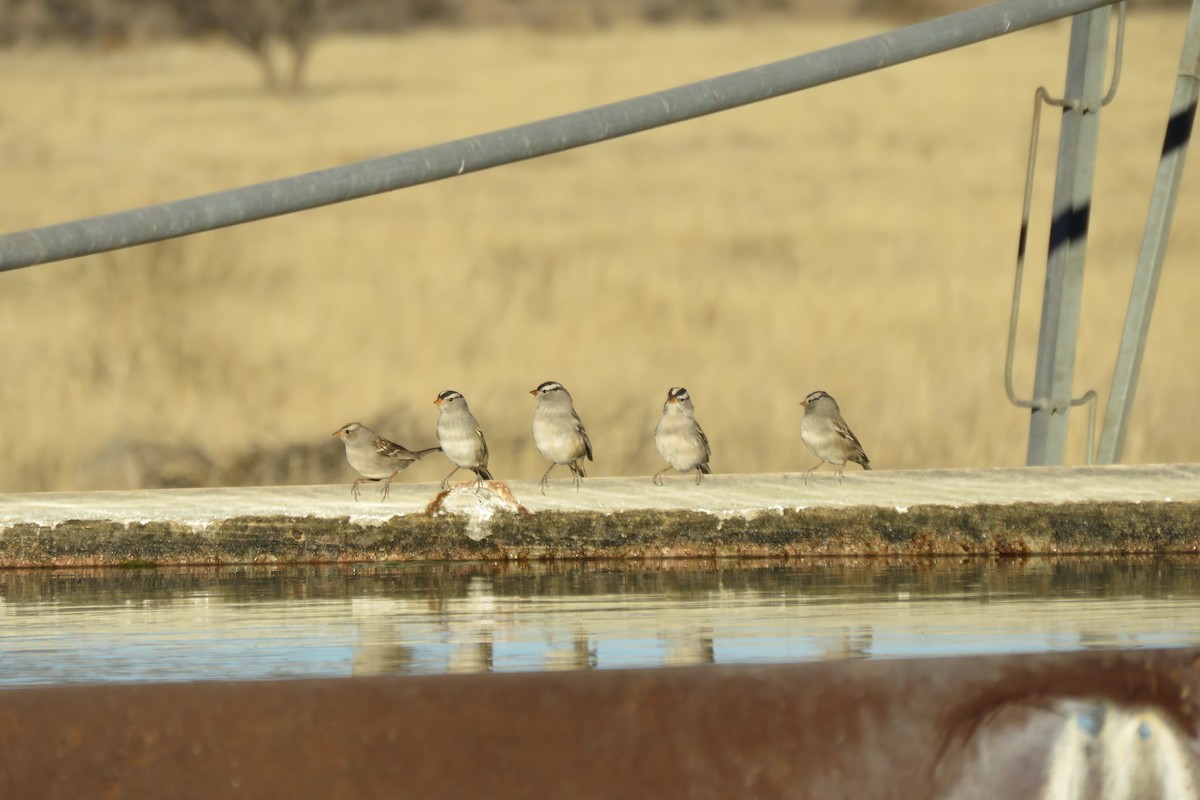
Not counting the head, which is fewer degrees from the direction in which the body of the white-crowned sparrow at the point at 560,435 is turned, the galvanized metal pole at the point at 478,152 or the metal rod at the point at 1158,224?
the galvanized metal pole

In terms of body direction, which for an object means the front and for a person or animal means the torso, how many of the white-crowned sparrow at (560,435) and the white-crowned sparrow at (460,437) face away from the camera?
0

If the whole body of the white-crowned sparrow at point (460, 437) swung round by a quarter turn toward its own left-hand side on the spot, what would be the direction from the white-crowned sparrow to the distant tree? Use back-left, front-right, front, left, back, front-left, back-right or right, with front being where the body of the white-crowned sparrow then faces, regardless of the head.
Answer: back-left

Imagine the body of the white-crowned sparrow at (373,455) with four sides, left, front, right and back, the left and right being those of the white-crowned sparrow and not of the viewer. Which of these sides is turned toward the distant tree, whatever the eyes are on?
right

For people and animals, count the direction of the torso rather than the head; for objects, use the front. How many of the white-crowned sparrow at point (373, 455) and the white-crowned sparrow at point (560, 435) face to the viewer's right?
0

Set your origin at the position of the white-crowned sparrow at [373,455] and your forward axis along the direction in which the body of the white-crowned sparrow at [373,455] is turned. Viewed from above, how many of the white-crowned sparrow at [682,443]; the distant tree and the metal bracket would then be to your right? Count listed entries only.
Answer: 1

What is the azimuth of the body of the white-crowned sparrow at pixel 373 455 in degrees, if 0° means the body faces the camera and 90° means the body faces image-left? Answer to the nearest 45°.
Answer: approximately 90°

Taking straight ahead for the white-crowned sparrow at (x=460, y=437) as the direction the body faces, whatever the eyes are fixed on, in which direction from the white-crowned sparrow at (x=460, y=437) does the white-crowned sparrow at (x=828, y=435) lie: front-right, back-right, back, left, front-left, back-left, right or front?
back-left

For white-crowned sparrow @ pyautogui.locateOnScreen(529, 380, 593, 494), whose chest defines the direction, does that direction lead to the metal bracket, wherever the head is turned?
no

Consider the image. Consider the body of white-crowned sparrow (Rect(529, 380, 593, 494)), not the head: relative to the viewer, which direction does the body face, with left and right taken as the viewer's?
facing the viewer and to the left of the viewer

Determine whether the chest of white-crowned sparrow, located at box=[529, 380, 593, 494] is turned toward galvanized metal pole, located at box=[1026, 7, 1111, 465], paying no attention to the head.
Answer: no
